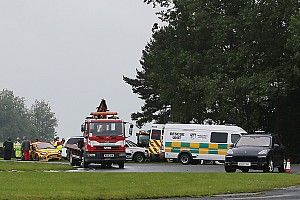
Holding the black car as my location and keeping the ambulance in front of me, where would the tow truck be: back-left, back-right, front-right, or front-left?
front-left

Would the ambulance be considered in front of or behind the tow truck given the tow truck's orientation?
behind

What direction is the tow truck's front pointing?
toward the camera

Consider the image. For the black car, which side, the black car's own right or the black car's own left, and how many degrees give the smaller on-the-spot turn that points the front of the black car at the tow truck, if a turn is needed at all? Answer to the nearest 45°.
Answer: approximately 90° to the black car's own right

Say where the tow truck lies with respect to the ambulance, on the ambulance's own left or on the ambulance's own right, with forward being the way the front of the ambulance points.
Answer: on the ambulance's own right

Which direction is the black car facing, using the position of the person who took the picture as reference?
facing the viewer and to the left of the viewer

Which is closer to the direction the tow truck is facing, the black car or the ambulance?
the black car

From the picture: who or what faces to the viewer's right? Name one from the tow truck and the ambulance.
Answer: the ambulance

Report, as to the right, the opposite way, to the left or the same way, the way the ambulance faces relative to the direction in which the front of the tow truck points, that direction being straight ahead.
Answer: to the left

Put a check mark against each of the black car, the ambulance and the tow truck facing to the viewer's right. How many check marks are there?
1

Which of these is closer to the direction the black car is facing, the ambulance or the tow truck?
the tow truck

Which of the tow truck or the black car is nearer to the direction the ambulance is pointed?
the black car

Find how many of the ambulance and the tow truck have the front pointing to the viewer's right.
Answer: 1

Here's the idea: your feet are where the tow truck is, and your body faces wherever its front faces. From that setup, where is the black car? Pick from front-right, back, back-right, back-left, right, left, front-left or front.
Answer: front-left

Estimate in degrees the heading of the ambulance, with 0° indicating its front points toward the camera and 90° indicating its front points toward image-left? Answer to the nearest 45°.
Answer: approximately 270°
